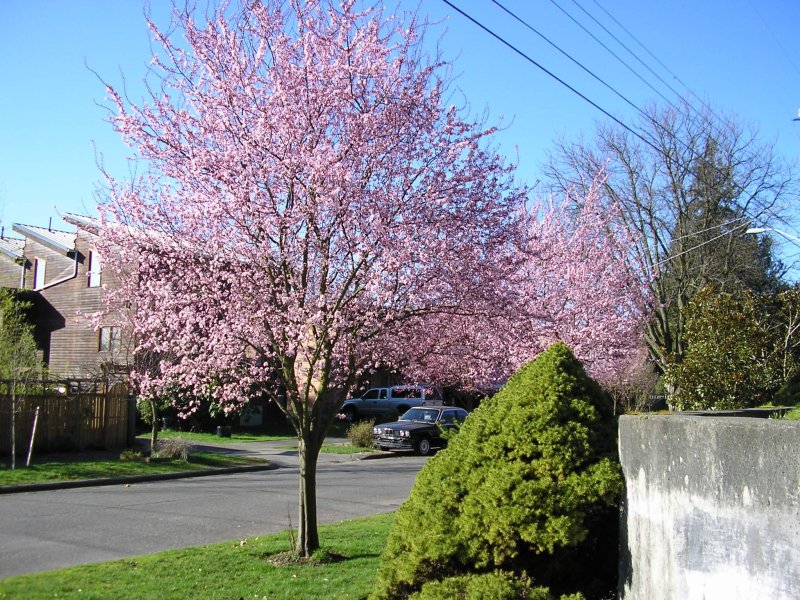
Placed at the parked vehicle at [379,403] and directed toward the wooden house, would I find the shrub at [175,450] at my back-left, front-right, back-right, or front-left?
front-left

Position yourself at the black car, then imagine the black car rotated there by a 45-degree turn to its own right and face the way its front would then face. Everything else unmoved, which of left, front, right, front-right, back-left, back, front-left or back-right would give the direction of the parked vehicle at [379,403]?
right

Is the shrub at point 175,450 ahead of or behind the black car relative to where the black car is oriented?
ahead

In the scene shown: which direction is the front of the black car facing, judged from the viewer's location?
facing the viewer and to the left of the viewer

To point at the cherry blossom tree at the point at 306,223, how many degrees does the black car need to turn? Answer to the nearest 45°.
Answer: approximately 45° to its left

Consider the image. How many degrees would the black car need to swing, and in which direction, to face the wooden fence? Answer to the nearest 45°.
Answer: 0° — it already faces it

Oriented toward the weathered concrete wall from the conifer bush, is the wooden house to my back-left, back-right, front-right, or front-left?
back-left

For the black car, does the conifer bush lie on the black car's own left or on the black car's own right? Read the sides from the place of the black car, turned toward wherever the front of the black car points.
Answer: on the black car's own left

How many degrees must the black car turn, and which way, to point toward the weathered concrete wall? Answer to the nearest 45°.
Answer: approximately 45° to its left
